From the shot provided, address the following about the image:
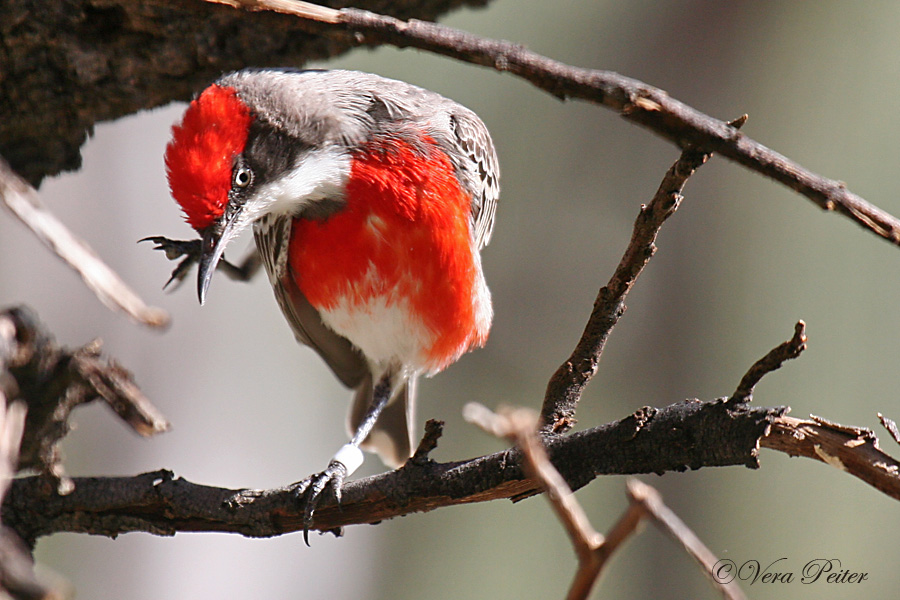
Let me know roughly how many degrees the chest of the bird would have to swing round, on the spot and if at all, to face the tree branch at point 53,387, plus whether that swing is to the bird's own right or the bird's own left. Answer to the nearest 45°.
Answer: approximately 90° to the bird's own right

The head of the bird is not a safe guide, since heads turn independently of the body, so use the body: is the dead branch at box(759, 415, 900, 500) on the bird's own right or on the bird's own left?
on the bird's own left

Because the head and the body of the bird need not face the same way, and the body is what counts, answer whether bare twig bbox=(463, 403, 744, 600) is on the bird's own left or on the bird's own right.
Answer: on the bird's own left

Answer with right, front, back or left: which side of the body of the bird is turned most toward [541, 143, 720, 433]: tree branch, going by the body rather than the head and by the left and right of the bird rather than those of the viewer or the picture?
left

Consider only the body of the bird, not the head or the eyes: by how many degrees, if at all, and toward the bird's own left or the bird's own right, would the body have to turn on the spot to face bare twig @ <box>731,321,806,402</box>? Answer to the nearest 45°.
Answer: approximately 90° to the bird's own left

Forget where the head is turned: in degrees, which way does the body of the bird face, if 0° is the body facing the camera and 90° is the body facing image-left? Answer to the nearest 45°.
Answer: approximately 45°
